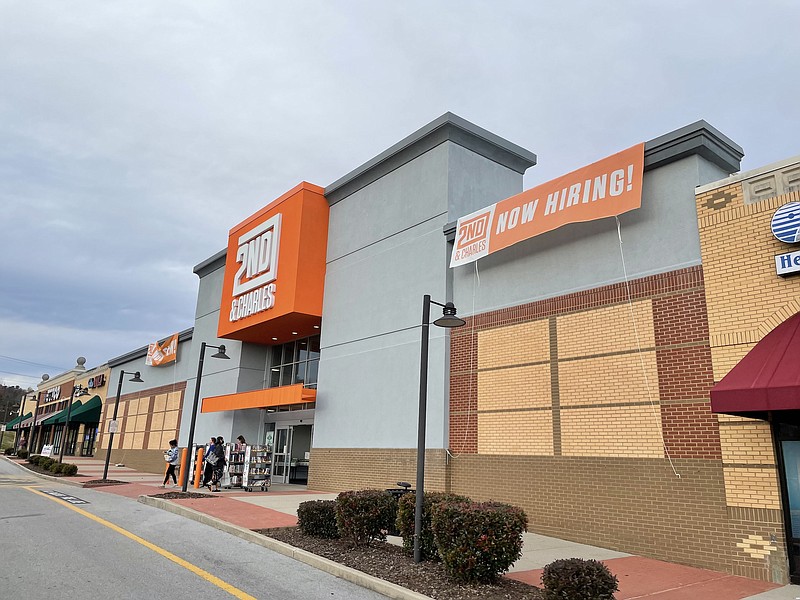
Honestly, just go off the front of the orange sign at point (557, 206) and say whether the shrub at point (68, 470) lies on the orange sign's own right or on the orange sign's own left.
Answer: on the orange sign's own right

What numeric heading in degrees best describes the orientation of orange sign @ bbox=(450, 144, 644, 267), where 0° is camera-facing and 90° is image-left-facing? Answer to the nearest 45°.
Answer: approximately 45°

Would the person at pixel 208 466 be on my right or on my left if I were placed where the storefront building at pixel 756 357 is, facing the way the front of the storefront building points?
on my right

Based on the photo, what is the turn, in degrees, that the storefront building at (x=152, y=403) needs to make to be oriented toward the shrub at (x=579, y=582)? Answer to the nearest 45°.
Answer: approximately 45° to its left

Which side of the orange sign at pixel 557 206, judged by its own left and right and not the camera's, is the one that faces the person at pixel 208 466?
right

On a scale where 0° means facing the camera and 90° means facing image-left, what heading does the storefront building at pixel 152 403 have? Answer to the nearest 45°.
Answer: approximately 45°
